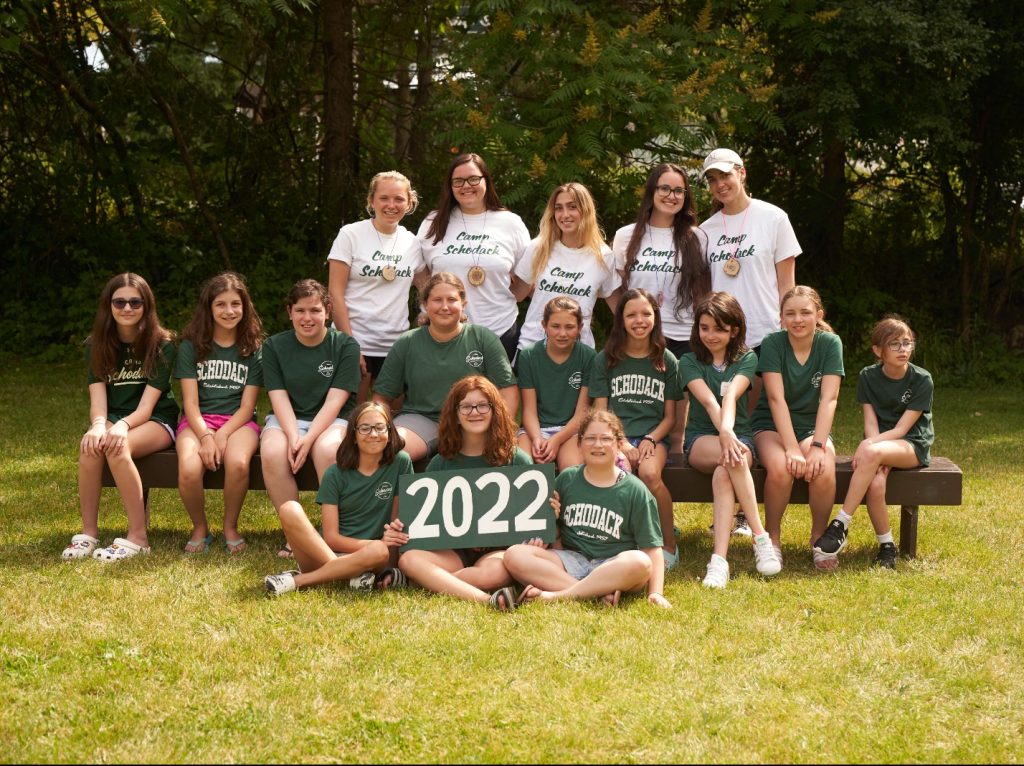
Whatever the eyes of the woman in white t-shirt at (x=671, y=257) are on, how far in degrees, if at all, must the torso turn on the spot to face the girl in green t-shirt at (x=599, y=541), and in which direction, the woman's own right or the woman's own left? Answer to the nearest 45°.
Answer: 0° — they already face them

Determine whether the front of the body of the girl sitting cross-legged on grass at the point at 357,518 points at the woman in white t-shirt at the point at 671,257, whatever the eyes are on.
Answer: no

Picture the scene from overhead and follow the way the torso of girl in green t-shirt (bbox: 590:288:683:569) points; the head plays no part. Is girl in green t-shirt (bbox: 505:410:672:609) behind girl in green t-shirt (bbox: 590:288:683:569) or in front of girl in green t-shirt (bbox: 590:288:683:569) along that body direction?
in front

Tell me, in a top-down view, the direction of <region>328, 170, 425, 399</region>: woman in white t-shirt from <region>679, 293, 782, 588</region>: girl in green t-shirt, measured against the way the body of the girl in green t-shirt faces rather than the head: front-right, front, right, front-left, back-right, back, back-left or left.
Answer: right

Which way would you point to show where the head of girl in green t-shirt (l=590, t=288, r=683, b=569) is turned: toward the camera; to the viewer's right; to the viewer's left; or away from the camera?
toward the camera

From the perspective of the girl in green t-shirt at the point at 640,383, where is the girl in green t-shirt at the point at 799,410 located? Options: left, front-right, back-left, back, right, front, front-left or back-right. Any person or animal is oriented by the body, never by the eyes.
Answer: left

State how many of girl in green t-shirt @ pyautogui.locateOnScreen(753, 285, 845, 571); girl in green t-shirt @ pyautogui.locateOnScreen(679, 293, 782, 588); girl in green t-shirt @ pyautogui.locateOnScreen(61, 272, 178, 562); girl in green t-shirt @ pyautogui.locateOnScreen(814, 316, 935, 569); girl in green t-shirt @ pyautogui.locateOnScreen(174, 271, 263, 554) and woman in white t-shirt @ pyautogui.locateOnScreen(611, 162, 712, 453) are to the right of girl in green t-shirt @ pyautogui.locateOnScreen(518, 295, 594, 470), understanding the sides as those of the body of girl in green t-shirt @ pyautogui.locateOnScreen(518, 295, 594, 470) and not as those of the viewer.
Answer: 2

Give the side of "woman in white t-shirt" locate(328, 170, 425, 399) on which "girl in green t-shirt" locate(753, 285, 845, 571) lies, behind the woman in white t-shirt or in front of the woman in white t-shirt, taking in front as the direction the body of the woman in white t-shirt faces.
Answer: in front

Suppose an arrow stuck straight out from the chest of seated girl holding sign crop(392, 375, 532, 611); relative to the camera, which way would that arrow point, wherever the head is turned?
toward the camera

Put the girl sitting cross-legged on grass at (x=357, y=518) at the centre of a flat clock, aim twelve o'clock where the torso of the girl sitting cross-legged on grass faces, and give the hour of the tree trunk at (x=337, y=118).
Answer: The tree trunk is roughly at 6 o'clock from the girl sitting cross-legged on grass.

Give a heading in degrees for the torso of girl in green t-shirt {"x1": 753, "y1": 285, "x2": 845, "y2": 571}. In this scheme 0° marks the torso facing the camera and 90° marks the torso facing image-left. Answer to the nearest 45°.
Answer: approximately 0°

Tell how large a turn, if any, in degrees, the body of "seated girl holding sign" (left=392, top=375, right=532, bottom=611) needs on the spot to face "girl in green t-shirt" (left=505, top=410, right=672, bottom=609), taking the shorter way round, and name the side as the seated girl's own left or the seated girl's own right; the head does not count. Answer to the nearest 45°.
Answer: approximately 45° to the seated girl's own left

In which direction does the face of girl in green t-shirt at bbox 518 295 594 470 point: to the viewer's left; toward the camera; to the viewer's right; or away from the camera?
toward the camera

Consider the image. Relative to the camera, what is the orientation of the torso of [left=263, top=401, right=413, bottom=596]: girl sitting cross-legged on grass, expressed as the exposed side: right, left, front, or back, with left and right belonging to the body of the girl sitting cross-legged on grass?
front

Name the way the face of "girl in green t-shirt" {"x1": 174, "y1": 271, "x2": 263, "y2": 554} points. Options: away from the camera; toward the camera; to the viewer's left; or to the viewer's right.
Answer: toward the camera

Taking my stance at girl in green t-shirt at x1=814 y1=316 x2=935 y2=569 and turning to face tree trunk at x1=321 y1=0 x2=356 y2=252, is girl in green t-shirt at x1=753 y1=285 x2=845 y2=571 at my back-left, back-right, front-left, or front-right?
front-left

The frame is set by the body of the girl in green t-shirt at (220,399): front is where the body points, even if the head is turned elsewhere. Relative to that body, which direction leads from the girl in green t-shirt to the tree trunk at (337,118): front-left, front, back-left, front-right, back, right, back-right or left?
back

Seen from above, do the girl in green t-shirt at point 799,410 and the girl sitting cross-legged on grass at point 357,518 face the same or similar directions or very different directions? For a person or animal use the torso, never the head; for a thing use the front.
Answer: same or similar directions

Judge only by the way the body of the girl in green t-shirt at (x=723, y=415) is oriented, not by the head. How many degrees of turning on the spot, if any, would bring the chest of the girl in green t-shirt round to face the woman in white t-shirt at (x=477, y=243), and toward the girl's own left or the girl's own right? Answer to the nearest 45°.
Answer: approximately 90° to the girl's own right

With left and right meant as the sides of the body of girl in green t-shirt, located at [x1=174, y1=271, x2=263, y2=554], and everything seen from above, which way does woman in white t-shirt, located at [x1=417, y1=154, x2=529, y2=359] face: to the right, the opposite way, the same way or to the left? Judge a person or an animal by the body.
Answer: the same way

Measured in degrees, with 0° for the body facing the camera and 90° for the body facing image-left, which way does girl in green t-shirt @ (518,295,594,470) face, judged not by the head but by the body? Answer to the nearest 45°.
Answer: approximately 0°
